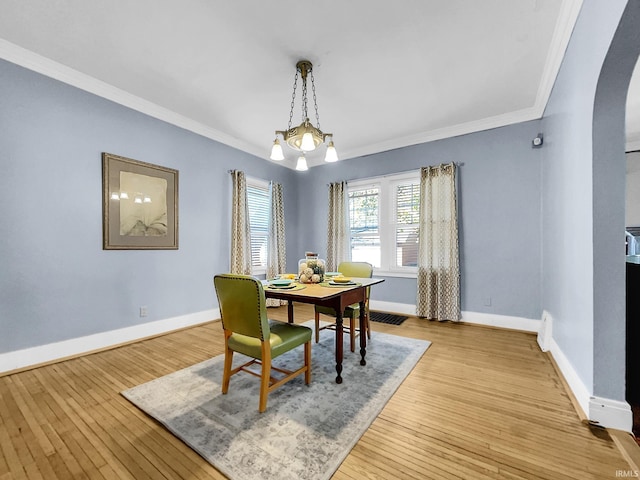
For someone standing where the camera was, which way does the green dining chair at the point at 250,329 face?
facing away from the viewer and to the right of the viewer

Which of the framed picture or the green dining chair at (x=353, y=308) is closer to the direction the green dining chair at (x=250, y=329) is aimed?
the green dining chair

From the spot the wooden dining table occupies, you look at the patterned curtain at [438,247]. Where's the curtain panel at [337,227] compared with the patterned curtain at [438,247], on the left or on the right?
left

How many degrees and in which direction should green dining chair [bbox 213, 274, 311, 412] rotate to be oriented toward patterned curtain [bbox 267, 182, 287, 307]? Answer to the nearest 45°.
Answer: approximately 45° to its left

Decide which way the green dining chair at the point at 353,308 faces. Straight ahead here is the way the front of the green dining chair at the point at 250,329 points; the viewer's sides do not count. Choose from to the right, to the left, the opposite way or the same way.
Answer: the opposite way

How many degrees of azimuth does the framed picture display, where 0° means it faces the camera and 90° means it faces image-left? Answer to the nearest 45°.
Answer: approximately 315°

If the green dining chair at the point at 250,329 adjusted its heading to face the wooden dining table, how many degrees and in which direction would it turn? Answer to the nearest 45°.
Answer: approximately 45° to its right

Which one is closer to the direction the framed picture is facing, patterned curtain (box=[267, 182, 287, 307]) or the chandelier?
the chandelier
